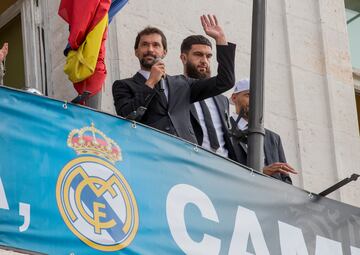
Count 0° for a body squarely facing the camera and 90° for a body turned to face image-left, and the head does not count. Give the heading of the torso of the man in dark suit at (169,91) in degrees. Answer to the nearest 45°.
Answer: approximately 0°

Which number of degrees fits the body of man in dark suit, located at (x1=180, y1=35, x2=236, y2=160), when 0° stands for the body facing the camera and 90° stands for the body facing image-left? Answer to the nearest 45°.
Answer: approximately 315°

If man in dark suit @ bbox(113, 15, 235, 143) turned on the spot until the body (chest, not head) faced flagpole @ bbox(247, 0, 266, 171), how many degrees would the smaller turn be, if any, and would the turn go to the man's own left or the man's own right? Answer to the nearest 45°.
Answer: approximately 90° to the man's own left

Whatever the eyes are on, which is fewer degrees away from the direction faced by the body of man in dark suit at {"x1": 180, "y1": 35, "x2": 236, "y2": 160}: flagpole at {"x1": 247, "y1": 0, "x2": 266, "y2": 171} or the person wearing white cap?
the flagpole

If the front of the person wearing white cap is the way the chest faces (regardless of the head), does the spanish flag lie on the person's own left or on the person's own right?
on the person's own right

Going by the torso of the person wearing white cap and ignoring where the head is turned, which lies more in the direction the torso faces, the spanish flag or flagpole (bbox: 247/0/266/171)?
the flagpole

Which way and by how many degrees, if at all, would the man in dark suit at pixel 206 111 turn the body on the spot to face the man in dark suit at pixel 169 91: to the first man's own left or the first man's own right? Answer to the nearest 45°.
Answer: approximately 90° to the first man's own right

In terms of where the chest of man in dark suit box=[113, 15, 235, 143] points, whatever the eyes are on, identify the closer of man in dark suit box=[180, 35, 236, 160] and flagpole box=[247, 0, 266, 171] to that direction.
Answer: the flagpole

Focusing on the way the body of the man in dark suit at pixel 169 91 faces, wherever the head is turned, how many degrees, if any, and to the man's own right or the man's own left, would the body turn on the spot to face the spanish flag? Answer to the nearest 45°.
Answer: approximately 90° to the man's own right

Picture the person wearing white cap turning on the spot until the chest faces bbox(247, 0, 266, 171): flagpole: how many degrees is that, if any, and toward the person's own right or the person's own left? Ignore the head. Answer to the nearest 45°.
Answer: approximately 45° to the person's own right
